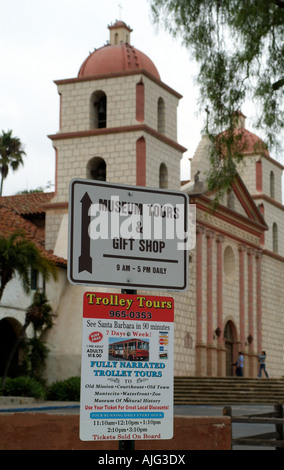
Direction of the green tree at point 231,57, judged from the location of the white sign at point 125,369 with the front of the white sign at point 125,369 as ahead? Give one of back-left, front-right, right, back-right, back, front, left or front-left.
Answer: back

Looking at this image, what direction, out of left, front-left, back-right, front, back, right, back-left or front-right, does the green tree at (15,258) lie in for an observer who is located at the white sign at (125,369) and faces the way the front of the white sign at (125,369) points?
back

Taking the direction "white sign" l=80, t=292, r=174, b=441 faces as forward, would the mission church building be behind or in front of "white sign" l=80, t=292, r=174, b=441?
behind

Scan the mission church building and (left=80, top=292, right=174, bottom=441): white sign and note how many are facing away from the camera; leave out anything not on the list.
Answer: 0

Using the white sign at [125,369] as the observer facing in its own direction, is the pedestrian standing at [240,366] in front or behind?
behind

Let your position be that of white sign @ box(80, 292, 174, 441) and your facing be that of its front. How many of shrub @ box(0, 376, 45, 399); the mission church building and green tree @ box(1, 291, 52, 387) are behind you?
3

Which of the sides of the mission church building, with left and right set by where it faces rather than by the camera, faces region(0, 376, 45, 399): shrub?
right

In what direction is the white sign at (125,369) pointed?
toward the camera

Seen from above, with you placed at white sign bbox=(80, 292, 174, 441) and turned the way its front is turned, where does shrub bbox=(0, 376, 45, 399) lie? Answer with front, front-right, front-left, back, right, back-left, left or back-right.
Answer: back

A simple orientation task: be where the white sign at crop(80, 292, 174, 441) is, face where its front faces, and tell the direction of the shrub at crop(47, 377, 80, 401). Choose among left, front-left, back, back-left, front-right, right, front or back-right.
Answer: back
